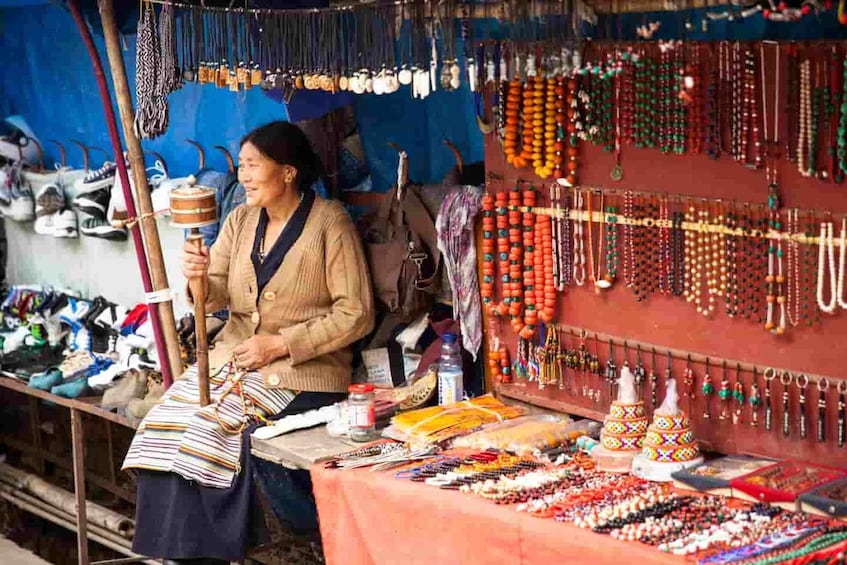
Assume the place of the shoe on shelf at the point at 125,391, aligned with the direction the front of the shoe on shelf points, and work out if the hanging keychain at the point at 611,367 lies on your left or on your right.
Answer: on your left

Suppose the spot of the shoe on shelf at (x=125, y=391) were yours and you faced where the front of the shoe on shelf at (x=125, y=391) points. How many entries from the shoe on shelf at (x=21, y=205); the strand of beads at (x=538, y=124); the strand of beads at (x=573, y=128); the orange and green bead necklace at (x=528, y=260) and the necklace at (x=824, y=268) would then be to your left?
4

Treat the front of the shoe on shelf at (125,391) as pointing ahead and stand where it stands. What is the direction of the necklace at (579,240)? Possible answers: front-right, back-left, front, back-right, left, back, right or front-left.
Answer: left

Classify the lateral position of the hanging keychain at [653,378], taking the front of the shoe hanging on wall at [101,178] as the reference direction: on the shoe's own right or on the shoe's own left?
on the shoe's own left

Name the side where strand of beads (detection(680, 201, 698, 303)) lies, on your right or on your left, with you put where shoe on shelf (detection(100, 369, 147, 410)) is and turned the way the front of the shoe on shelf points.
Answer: on your left

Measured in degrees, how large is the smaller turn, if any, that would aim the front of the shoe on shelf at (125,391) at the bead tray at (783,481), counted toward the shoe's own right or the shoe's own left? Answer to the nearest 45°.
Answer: approximately 90° to the shoe's own left

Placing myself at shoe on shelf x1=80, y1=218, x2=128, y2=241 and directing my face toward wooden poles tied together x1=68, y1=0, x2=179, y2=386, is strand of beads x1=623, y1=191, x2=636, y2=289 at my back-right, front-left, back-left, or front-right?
front-left

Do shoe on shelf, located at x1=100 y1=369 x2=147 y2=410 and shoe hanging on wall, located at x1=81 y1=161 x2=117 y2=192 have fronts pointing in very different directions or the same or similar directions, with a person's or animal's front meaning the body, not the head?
same or similar directions

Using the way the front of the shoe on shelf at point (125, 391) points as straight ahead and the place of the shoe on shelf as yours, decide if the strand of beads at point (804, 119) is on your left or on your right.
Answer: on your left

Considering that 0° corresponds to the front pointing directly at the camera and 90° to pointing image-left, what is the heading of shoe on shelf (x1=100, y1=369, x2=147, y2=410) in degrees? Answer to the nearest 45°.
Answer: approximately 45°

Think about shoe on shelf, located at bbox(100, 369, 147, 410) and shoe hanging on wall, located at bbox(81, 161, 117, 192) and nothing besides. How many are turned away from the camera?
0

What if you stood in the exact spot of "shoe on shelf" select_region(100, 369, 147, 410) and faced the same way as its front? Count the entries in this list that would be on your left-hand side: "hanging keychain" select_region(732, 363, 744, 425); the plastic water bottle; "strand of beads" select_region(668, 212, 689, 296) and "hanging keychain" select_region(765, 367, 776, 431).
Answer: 4

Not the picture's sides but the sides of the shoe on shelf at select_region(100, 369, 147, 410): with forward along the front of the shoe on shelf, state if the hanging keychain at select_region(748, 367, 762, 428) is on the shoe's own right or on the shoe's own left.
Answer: on the shoe's own left
